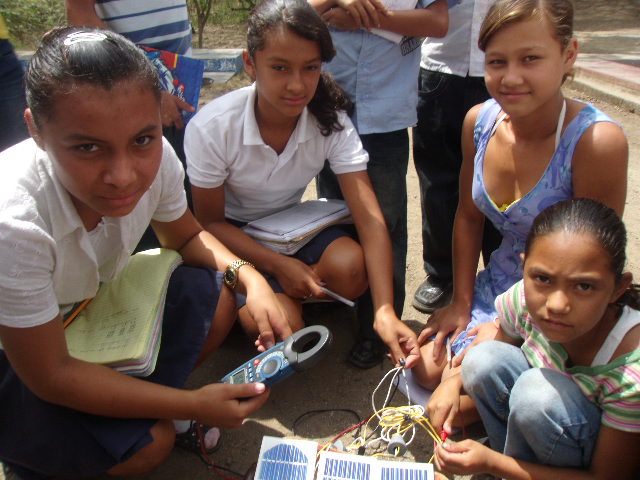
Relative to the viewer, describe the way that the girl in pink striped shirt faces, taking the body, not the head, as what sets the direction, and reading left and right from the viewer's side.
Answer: facing the viewer and to the left of the viewer

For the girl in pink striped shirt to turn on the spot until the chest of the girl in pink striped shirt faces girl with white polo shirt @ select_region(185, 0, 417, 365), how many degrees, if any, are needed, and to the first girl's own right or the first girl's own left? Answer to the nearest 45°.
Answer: approximately 90° to the first girl's own right

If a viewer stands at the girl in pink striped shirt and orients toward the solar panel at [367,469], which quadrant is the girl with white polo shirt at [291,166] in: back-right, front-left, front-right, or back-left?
front-right

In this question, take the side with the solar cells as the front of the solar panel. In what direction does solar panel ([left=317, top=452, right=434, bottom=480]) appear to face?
toward the camera

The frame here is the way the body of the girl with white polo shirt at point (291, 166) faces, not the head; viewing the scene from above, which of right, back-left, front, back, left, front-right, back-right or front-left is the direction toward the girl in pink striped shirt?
front

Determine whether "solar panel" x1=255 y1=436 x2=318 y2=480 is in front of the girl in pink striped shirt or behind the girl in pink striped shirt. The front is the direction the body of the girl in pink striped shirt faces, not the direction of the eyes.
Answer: in front

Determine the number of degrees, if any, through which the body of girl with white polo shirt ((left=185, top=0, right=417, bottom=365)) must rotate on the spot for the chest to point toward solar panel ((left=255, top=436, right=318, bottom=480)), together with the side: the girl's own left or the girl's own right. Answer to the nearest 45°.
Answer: approximately 45° to the girl's own right

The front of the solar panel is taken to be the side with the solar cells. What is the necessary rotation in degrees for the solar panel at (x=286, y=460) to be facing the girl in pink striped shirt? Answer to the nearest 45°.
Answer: approximately 90° to its left

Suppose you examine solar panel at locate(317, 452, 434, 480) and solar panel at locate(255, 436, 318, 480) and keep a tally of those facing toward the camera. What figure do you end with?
2

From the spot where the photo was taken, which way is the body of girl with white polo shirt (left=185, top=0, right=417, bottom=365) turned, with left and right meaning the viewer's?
facing the viewer and to the right of the viewer

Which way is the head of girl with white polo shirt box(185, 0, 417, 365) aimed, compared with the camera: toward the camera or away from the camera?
toward the camera
